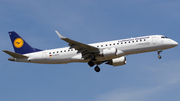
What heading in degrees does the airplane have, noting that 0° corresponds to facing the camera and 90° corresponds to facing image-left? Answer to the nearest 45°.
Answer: approximately 270°
